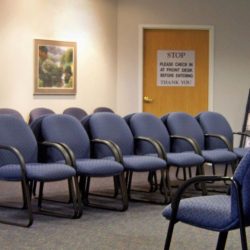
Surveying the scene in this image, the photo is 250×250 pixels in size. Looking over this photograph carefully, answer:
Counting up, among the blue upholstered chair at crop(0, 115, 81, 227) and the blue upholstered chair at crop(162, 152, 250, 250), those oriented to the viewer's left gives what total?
1

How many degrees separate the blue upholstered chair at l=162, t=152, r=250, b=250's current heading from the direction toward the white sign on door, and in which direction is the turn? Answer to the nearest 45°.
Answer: approximately 90° to its right

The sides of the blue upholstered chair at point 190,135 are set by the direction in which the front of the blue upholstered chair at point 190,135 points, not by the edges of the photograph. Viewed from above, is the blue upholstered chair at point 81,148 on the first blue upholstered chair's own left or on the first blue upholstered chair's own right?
on the first blue upholstered chair's own right

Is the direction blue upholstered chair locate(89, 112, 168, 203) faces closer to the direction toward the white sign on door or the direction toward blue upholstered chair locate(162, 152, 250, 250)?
the blue upholstered chair

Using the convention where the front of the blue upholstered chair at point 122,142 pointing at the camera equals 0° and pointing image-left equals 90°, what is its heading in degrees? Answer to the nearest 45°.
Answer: approximately 315°

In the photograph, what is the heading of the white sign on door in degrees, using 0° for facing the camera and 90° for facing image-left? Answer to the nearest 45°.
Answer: approximately 0°

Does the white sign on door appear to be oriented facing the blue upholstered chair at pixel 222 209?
yes

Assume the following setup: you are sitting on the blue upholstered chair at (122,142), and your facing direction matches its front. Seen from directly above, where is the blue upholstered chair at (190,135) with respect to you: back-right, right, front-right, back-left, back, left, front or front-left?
left

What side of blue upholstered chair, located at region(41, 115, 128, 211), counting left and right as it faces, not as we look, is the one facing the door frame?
left

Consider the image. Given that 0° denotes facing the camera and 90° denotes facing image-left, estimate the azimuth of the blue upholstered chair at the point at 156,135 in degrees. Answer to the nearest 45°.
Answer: approximately 315°

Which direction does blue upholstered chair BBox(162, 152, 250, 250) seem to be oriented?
to the viewer's left

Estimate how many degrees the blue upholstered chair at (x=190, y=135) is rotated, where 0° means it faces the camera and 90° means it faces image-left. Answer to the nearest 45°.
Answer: approximately 315°

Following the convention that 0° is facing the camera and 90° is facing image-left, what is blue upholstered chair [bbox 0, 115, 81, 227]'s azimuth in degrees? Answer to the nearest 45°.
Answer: approximately 315°

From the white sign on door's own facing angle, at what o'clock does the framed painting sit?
The framed painting is roughly at 2 o'clock from the white sign on door.

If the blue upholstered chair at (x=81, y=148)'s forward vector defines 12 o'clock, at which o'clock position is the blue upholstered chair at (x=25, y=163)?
the blue upholstered chair at (x=25, y=163) is roughly at 3 o'clock from the blue upholstered chair at (x=81, y=148).
